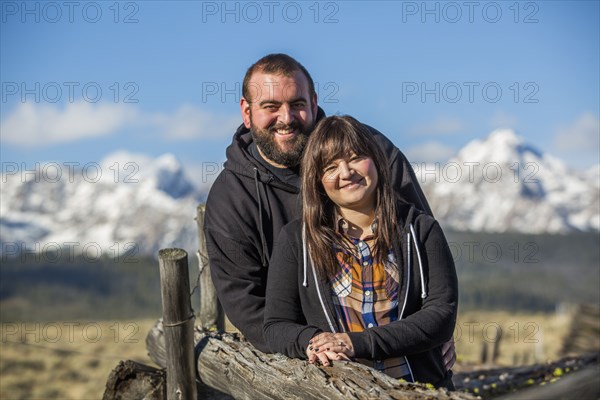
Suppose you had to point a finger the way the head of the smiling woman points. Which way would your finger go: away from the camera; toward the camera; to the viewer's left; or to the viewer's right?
toward the camera

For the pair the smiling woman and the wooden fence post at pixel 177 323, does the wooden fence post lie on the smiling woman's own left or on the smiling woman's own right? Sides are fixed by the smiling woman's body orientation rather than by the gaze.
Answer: on the smiling woman's own right

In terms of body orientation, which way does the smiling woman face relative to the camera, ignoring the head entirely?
toward the camera

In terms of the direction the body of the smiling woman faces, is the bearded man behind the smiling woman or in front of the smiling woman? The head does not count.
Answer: behind

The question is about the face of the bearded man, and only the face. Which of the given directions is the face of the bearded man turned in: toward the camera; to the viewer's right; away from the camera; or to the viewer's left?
toward the camera

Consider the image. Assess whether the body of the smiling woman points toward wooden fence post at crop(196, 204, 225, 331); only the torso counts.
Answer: no
